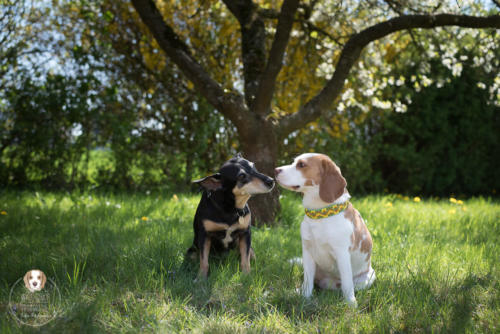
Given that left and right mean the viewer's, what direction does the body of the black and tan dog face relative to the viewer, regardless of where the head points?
facing the viewer and to the right of the viewer

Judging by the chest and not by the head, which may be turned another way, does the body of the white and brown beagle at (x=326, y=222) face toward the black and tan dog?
no

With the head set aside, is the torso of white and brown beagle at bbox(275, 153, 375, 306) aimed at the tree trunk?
no

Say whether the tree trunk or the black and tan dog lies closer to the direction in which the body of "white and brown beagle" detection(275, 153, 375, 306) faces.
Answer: the black and tan dog

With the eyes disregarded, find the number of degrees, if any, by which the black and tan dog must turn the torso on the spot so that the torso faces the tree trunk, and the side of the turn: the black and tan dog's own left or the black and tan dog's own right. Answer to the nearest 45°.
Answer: approximately 135° to the black and tan dog's own left

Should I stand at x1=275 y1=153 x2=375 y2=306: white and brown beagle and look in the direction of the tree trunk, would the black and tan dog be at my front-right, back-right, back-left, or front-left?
front-left

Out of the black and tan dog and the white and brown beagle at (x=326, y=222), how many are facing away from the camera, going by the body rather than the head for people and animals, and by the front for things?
0

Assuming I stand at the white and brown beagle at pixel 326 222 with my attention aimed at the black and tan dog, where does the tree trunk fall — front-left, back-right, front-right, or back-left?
front-right

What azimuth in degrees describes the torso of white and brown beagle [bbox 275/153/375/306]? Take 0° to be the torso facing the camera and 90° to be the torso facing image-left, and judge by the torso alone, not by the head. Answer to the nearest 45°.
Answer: approximately 45°

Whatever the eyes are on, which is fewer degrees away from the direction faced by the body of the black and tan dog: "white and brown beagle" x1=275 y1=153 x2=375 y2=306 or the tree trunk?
the white and brown beagle

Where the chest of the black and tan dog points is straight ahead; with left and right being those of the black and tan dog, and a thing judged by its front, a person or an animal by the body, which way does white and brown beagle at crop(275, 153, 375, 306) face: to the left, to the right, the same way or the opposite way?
to the right

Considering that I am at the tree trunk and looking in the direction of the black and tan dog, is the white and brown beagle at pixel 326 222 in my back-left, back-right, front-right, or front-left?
front-left
